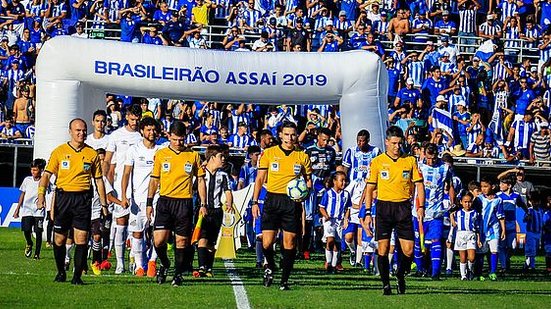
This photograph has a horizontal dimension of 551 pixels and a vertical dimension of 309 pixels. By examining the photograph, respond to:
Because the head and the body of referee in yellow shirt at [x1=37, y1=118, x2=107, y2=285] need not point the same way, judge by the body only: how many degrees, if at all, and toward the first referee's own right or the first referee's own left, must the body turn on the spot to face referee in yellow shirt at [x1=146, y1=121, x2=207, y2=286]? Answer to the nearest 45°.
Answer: approximately 90° to the first referee's own left

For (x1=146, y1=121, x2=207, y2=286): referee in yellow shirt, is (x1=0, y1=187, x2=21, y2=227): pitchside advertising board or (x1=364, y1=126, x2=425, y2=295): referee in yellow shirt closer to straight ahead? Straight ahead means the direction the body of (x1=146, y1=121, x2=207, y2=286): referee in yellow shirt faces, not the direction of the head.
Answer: the referee in yellow shirt

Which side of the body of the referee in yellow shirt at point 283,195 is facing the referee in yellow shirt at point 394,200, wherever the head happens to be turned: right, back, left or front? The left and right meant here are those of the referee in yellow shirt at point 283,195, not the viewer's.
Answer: left
